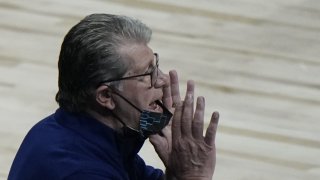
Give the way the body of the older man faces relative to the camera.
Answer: to the viewer's right

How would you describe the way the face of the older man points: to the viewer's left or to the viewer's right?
to the viewer's right
